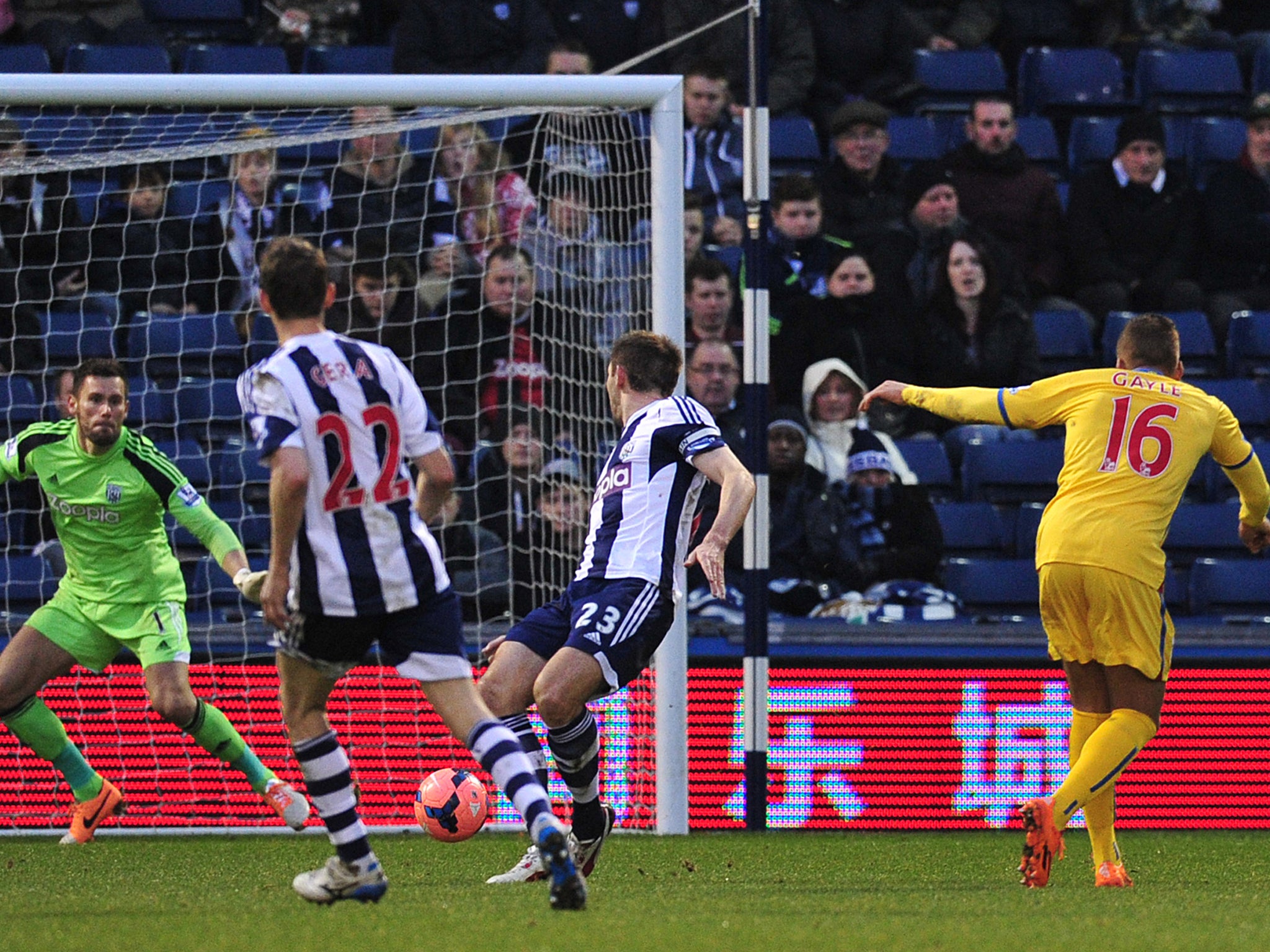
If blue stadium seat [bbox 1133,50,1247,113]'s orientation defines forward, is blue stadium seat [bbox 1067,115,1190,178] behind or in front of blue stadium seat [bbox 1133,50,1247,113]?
in front

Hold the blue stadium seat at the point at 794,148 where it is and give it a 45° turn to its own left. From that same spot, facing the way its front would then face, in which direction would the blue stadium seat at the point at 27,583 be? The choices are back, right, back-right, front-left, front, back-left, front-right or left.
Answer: right

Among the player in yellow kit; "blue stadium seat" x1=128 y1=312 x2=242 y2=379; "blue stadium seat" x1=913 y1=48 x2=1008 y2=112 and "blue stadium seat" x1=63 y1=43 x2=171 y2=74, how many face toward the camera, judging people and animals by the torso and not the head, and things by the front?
3

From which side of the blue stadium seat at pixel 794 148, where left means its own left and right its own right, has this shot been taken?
front

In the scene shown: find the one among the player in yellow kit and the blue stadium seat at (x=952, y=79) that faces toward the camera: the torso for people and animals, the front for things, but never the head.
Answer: the blue stadium seat

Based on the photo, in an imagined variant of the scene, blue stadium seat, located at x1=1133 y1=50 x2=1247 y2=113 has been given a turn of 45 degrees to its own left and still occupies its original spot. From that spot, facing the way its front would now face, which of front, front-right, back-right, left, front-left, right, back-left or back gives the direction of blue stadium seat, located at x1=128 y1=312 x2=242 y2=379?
right

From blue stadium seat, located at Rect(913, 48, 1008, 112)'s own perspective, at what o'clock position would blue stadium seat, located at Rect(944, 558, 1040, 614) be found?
blue stadium seat, located at Rect(944, 558, 1040, 614) is roughly at 12 o'clock from blue stadium seat, located at Rect(913, 48, 1008, 112).

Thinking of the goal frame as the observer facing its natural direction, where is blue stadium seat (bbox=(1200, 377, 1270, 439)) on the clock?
The blue stadium seat is roughly at 8 o'clock from the goal frame.

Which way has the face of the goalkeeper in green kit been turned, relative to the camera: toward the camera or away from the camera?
toward the camera

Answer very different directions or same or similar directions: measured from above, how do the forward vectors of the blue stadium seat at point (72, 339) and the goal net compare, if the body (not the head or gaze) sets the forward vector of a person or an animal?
same or similar directions

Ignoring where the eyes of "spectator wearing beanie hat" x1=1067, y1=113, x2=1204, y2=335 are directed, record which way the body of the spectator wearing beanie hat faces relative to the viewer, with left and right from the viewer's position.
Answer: facing the viewer

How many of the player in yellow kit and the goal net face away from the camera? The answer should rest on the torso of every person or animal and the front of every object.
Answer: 1

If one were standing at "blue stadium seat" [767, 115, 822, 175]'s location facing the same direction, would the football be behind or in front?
in front

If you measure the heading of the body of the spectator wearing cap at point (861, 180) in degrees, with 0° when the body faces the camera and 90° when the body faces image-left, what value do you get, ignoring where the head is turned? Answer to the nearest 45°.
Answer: approximately 0°

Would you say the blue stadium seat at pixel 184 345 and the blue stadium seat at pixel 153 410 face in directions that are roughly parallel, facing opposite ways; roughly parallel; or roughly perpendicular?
roughly parallel

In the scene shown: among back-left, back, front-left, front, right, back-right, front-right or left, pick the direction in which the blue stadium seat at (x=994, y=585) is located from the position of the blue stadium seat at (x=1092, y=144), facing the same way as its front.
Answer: front

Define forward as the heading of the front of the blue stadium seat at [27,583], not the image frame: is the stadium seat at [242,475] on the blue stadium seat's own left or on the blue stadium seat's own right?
on the blue stadium seat's own left

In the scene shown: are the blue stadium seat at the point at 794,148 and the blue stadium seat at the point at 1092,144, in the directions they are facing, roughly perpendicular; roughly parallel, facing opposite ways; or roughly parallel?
roughly parallel

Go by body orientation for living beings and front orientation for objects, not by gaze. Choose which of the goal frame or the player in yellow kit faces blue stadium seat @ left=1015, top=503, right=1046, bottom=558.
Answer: the player in yellow kit

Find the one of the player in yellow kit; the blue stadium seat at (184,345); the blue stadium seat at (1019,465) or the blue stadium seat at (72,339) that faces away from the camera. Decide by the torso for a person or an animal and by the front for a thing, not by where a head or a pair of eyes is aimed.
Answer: the player in yellow kit

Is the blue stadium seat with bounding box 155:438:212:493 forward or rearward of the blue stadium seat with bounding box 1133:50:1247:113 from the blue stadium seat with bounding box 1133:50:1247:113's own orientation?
forward
